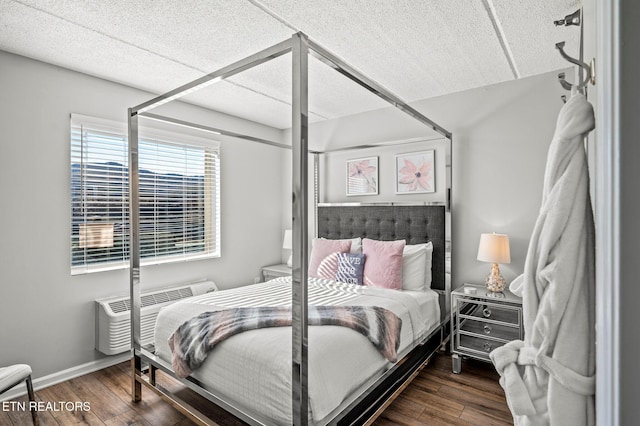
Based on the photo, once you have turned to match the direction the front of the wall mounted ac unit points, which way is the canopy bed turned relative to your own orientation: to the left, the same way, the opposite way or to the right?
to the right

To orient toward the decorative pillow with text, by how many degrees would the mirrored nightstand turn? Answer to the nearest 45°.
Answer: approximately 45° to its right

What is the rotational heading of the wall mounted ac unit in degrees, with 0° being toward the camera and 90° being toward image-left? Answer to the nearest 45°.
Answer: approximately 315°

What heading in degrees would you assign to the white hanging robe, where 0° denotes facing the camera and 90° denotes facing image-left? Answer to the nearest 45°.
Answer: approximately 90°

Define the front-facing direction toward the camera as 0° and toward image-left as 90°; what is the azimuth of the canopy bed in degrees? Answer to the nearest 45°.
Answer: approximately 45°

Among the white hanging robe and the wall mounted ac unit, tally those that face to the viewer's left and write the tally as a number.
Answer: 1

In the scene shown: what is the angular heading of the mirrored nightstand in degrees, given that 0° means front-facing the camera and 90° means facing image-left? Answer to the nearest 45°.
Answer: approximately 45°

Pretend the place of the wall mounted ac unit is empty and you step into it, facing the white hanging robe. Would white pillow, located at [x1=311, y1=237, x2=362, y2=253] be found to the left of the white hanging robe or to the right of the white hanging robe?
left
